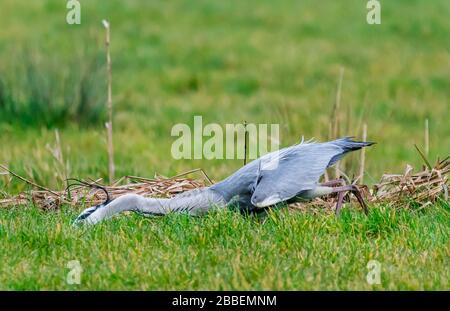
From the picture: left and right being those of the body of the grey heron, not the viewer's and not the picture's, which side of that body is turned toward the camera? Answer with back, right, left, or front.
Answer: left
